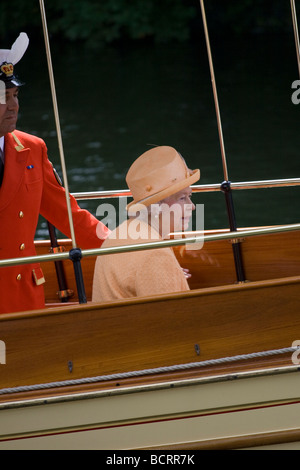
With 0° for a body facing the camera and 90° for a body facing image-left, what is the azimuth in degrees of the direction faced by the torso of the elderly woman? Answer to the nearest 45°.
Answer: approximately 270°

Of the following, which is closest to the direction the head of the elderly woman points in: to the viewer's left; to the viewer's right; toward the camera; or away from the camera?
to the viewer's right

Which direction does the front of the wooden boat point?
to the viewer's right
